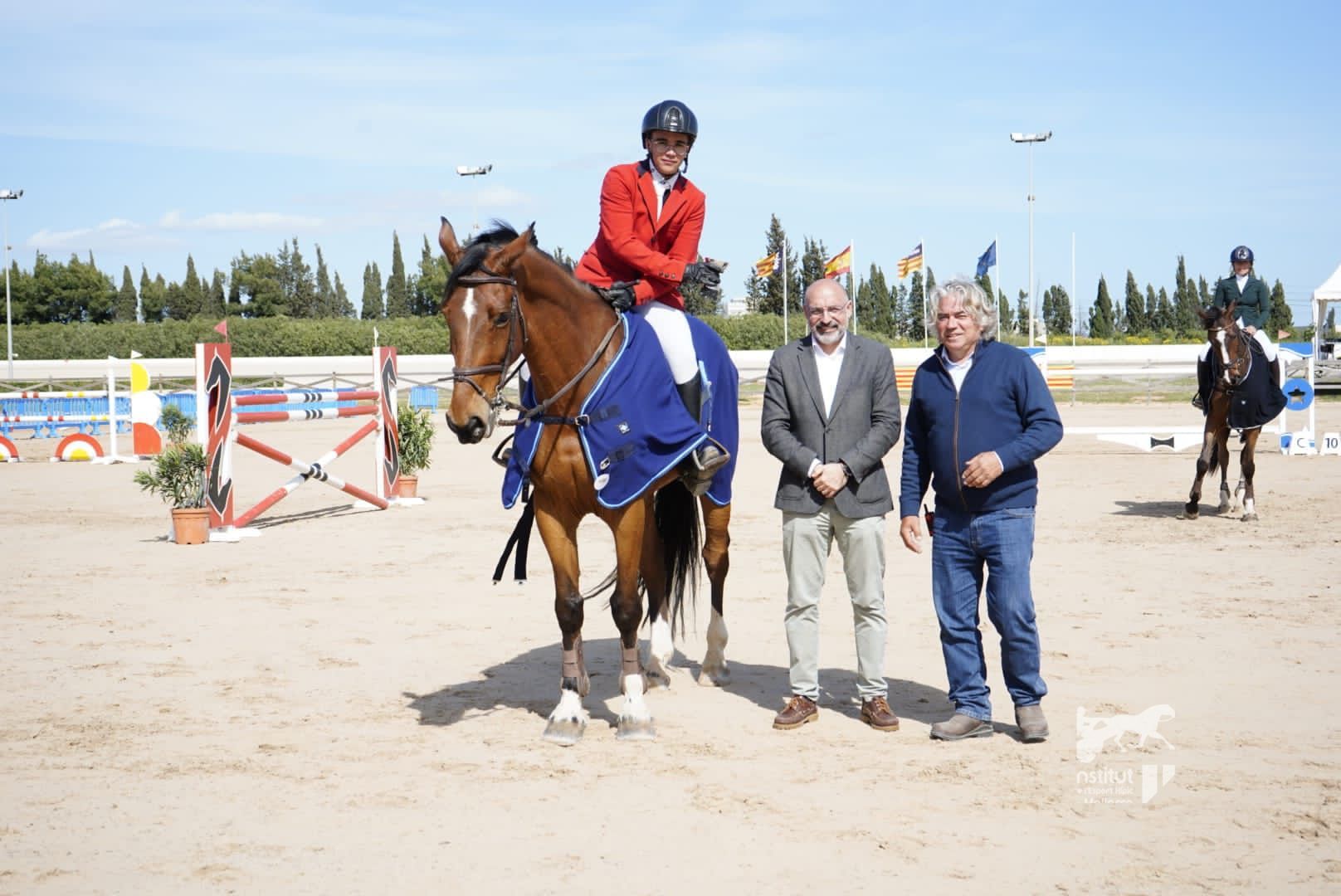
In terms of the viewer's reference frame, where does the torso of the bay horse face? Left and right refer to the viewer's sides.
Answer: facing the viewer and to the left of the viewer

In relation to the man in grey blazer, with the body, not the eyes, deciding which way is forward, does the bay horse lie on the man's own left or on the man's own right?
on the man's own right

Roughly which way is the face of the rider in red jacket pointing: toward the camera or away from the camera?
toward the camera

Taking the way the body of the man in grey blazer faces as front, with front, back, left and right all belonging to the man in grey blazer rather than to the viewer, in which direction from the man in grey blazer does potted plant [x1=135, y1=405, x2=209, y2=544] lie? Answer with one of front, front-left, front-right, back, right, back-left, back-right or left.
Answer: back-right

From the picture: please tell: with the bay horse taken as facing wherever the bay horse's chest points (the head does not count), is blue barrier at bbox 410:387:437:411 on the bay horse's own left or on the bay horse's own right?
on the bay horse's own right

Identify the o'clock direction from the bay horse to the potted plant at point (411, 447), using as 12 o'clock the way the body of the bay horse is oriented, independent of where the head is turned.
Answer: The potted plant is roughly at 4 o'clock from the bay horse.

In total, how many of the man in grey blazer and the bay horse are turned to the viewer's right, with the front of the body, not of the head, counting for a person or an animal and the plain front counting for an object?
0

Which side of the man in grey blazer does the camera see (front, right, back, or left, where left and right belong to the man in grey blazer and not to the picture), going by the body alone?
front

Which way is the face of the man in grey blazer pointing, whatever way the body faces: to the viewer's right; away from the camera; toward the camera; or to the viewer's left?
toward the camera

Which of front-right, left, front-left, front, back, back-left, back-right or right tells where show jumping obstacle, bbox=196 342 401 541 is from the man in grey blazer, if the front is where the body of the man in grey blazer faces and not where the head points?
back-right

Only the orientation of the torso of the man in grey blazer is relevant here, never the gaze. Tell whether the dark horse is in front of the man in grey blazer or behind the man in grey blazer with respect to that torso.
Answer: behind
